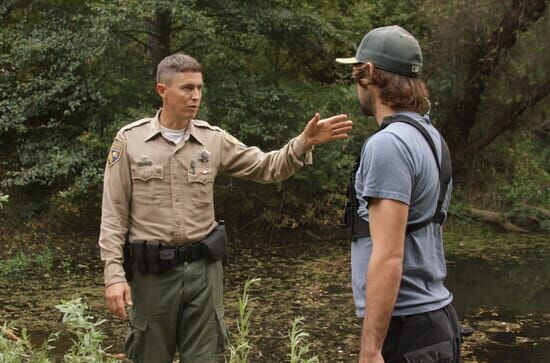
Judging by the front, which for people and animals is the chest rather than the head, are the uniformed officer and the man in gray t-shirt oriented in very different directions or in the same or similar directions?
very different directions

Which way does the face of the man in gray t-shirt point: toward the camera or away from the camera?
away from the camera

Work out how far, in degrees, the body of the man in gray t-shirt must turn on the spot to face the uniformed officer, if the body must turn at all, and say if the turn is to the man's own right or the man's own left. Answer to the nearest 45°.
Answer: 0° — they already face them

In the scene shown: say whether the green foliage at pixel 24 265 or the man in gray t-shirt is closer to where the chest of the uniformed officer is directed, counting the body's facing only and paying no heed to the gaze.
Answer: the man in gray t-shirt

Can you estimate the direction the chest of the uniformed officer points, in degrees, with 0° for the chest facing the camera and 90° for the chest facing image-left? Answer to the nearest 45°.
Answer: approximately 315°

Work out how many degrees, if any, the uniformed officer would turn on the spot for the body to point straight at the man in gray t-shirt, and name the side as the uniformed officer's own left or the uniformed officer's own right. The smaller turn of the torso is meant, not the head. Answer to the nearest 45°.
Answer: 0° — they already face them

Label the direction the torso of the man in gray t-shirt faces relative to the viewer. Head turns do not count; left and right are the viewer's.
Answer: facing away from the viewer and to the left of the viewer

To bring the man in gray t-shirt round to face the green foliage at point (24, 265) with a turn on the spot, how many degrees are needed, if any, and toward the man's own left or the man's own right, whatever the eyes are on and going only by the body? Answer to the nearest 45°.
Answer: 0° — they already face it

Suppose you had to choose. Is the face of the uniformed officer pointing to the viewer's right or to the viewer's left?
to the viewer's right
